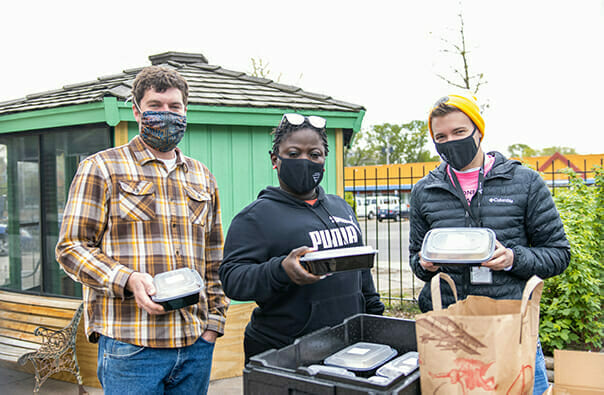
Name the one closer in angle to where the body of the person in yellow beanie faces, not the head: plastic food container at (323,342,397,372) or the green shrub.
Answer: the plastic food container

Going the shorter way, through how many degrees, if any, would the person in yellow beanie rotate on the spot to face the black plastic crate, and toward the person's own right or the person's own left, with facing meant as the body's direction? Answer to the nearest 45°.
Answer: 0° — they already face it

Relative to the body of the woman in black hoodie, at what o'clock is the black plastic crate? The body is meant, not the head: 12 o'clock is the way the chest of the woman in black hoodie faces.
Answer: The black plastic crate is roughly at 1 o'clock from the woman in black hoodie.

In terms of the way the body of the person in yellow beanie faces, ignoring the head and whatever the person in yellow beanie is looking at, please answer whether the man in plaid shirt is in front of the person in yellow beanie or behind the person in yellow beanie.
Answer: in front

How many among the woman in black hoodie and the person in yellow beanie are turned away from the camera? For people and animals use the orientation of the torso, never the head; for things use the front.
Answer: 0

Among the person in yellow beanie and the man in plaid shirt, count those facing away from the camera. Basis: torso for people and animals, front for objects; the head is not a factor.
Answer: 0

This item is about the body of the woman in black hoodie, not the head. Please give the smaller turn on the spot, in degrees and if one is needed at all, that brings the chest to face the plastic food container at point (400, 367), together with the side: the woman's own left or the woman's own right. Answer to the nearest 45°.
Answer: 0° — they already face it

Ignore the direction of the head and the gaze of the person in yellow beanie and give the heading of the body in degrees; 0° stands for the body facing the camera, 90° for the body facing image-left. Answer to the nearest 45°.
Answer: approximately 45°
